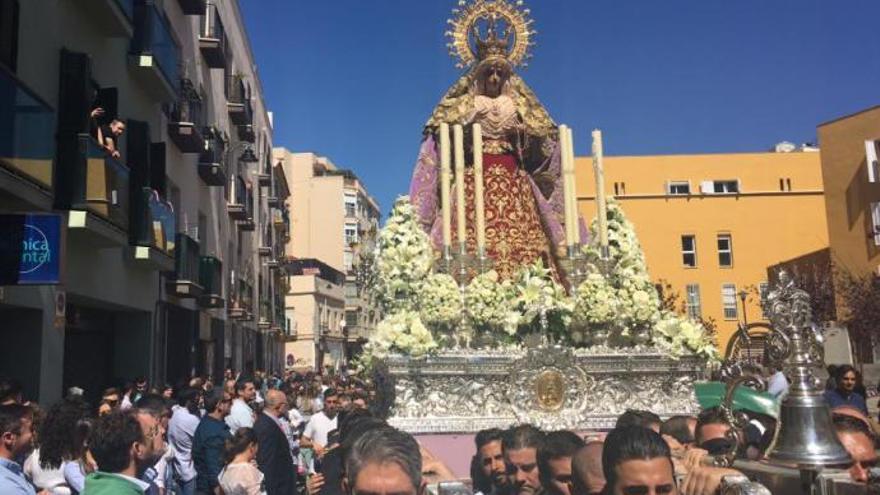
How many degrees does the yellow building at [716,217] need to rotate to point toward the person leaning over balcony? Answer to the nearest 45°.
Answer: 0° — it already faces them

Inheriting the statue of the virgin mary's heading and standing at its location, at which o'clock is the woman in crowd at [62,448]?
The woman in crowd is roughly at 1 o'clock from the statue of the virgin mary.

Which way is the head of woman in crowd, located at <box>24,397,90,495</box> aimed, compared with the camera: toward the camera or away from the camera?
away from the camera

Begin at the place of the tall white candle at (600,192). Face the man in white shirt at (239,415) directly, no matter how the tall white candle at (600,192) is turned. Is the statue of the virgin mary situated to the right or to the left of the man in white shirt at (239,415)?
right

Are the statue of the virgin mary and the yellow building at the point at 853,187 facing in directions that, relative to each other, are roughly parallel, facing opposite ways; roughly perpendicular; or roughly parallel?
roughly perpendicular

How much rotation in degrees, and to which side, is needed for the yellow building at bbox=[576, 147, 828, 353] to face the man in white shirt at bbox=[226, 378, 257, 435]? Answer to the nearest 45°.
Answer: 0° — it already faces them

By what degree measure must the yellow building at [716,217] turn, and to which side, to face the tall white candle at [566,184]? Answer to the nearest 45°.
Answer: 0° — it already faces it

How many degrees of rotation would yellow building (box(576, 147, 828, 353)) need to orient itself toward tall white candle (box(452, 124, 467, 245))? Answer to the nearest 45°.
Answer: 0° — it already faces it
